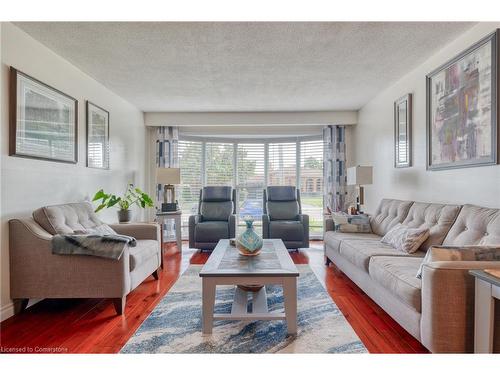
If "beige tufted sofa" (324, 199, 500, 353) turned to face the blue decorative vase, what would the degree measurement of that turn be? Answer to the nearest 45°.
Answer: approximately 45° to its right

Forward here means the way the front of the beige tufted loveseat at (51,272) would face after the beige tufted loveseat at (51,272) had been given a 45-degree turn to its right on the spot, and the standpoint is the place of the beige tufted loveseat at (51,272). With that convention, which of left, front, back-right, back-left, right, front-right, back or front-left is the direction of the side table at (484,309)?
front-left

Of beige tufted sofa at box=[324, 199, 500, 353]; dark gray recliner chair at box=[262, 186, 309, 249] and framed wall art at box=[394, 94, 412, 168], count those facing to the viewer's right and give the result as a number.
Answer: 0

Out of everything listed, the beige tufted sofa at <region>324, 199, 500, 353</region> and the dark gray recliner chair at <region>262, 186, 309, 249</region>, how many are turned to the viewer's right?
0

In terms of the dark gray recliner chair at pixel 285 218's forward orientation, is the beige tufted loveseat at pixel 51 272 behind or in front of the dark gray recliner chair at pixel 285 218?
in front

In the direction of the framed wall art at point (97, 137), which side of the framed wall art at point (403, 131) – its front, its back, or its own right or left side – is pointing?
front

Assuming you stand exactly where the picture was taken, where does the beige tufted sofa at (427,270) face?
facing the viewer and to the left of the viewer

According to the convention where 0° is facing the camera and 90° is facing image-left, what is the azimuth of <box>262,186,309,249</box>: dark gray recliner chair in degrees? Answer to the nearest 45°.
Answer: approximately 0°

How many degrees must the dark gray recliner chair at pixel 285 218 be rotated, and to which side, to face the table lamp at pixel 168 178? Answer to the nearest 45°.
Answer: approximately 90° to its right

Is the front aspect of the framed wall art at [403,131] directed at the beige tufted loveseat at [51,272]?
yes

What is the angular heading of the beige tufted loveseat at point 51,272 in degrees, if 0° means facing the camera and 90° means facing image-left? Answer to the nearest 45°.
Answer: approximately 315°

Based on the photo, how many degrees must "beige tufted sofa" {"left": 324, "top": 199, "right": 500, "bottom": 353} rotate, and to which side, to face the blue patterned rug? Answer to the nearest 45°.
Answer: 0° — it already faces it

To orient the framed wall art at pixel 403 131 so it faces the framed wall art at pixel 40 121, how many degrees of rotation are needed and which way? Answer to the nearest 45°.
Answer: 0° — it already faces it

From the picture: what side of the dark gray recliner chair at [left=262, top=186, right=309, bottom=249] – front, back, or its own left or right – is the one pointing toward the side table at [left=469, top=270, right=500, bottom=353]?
front

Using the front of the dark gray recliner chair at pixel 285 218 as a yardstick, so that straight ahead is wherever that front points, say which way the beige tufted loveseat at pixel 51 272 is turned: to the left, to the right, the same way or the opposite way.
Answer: to the left

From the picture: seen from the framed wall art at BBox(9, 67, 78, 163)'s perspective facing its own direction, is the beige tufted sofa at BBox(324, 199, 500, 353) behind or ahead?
ahead
